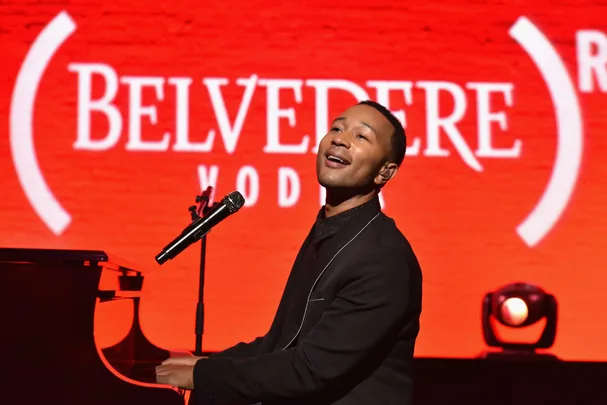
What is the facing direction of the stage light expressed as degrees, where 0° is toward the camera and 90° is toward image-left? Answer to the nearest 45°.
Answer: approximately 0°

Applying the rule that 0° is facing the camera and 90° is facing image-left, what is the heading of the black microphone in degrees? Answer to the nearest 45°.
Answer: approximately 270°

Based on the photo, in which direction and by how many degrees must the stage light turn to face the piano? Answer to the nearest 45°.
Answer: approximately 45° to its right

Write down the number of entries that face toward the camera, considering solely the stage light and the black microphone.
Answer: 1
